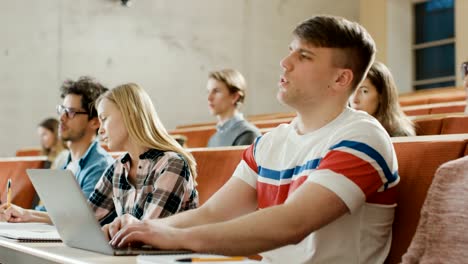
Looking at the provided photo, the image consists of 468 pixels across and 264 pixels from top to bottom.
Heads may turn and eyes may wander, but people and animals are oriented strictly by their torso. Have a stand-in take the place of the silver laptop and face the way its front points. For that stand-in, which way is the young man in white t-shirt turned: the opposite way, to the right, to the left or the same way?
the opposite way

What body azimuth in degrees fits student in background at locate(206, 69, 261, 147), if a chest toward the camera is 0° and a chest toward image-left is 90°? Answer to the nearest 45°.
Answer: approximately 45°

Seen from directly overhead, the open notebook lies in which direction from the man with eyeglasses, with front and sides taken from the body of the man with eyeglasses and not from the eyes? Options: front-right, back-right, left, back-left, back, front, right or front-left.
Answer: front-left

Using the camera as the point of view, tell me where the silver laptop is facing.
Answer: facing away from the viewer and to the right of the viewer

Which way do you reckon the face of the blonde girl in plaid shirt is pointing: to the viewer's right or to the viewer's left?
to the viewer's left

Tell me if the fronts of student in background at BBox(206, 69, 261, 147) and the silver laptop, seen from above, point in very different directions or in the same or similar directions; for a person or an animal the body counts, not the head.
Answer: very different directions

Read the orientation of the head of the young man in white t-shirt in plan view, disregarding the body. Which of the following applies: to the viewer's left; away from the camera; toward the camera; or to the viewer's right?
to the viewer's left

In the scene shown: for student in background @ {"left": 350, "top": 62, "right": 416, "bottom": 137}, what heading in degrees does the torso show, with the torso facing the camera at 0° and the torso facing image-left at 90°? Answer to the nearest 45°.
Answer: approximately 45°
